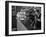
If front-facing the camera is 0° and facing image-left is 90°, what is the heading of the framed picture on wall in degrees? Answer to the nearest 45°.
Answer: approximately 315°
